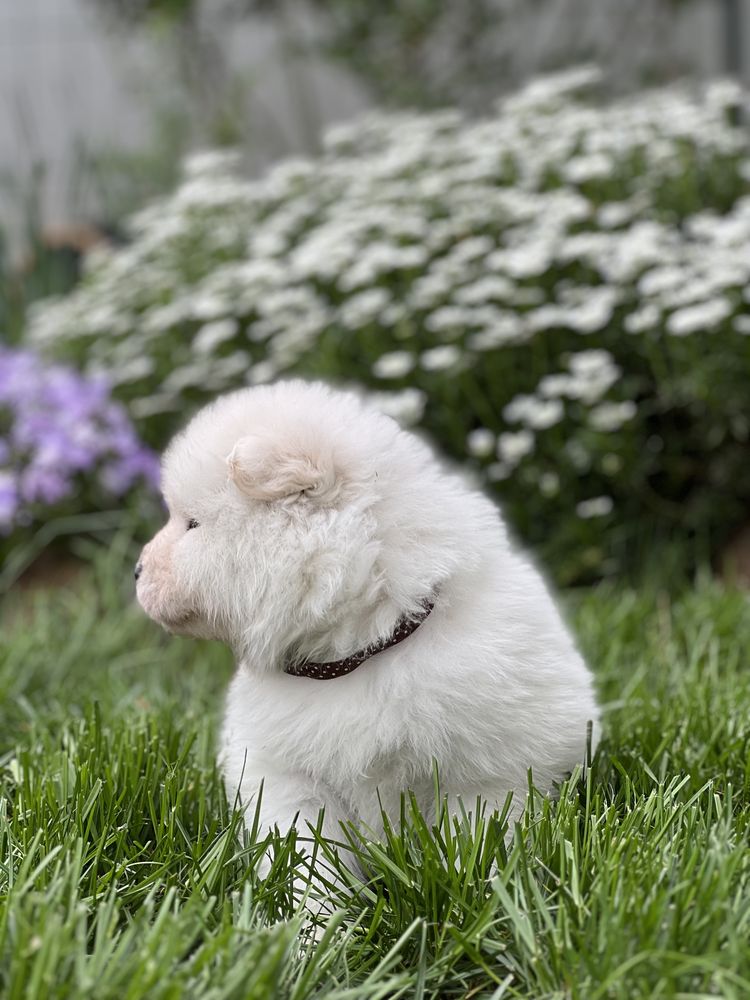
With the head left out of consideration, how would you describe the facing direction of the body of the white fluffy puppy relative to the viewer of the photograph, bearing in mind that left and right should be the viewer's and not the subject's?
facing to the left of the viewer

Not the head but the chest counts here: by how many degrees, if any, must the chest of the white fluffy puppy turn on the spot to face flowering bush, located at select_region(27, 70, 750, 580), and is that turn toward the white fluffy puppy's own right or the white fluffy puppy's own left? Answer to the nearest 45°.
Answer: approximately 90° to the white fluffy puppy's own right

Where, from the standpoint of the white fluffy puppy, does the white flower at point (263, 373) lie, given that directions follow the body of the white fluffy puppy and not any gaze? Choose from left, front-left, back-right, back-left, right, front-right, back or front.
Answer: right

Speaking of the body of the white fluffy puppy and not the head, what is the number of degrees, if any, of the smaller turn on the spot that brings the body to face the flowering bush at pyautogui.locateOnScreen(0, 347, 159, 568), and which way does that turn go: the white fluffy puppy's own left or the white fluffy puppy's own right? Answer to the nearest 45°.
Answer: approximately 90° to the white fluffy puppy's own right
